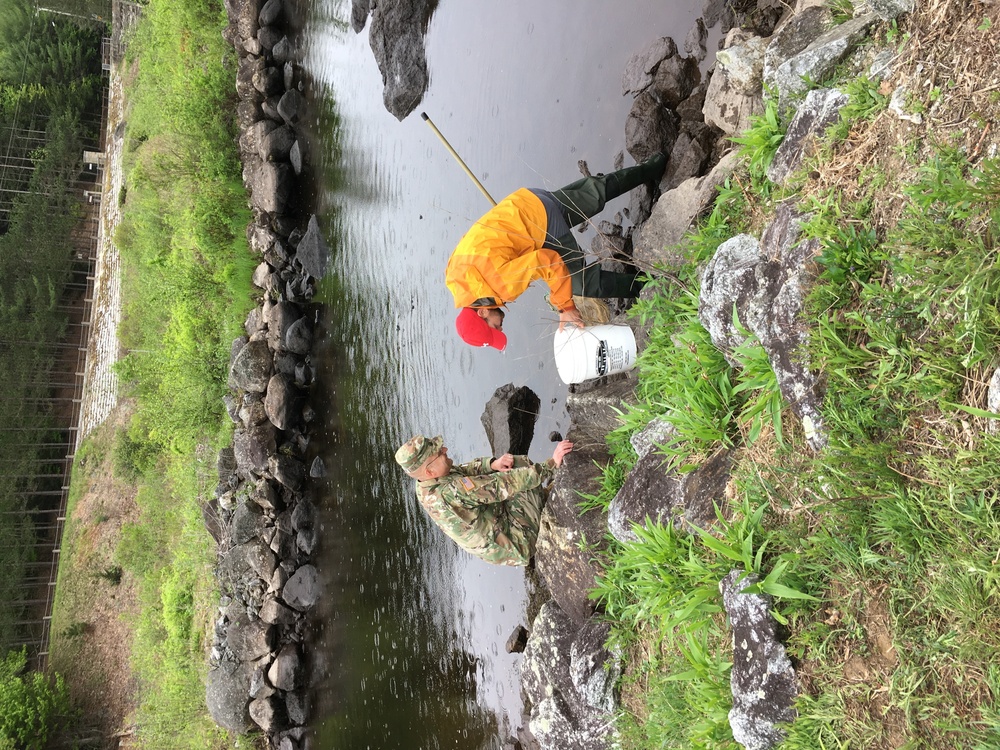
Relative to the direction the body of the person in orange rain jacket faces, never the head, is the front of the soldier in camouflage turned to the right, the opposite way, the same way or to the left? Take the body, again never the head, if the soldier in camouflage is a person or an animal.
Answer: the opposite way

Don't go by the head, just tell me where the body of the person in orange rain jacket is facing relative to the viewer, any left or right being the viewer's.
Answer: facing to the left of the viewer

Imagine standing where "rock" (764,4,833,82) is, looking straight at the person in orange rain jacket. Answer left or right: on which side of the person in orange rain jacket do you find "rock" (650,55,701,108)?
right

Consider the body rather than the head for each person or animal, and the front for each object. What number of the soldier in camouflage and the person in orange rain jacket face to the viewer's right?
1

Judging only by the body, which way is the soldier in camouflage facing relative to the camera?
to the viewer's right

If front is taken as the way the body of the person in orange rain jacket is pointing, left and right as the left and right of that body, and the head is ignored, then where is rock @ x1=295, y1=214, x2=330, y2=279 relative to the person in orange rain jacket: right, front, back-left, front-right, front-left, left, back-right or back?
front-right
